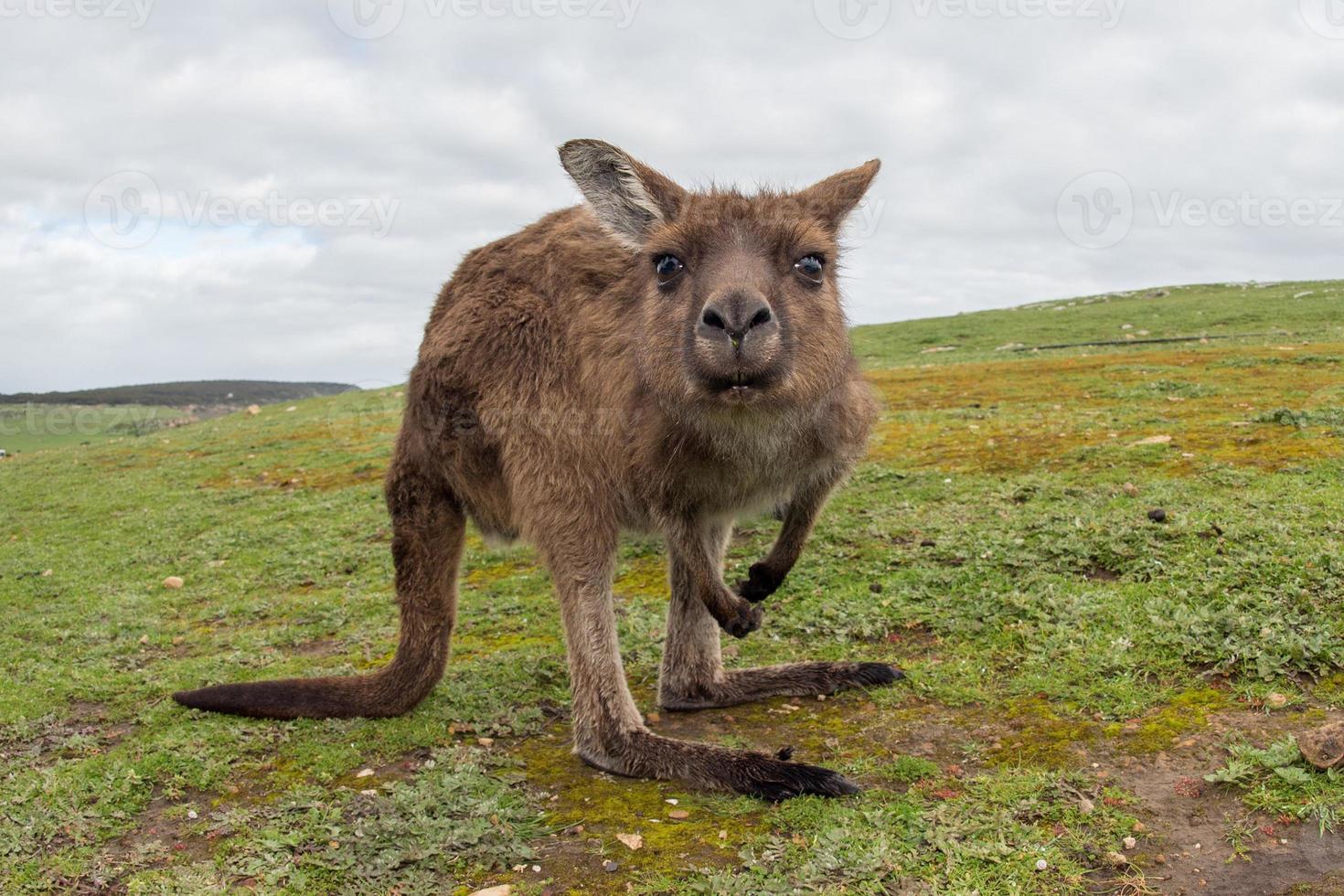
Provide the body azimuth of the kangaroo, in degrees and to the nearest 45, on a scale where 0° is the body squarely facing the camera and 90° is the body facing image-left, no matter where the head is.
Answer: approximately 315°
